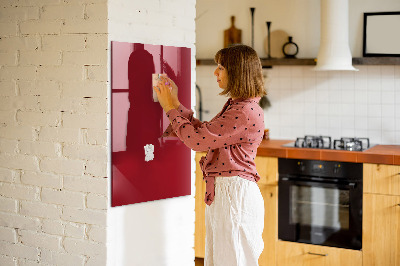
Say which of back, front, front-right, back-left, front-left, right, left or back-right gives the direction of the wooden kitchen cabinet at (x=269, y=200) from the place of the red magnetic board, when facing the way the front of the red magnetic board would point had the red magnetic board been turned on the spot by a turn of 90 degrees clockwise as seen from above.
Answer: back

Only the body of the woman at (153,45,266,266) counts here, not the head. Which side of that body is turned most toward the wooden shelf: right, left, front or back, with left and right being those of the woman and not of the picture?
right

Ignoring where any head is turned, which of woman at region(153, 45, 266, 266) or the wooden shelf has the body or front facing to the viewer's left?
the woman

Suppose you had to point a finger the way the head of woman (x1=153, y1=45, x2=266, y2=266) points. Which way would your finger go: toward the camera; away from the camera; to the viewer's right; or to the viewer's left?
to the viewer's left

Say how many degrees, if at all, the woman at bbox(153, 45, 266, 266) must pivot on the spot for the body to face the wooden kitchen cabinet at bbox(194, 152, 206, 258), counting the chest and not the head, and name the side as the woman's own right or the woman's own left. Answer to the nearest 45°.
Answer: approximately 90° to the woman's own right

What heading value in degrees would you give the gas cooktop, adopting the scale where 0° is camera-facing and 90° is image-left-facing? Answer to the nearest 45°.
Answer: approximately 0°

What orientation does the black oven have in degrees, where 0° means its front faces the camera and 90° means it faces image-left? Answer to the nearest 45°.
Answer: approximately 0°

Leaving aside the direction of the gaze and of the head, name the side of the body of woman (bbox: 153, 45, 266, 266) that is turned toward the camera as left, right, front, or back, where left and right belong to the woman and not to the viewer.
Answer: left

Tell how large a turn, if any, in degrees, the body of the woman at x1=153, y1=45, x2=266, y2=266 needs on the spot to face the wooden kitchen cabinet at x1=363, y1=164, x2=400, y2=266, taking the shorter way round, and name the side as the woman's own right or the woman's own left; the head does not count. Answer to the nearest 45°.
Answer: approximately 135° to the woman's own right

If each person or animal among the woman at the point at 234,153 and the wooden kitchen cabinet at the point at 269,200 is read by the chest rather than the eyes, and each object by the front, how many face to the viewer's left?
1
